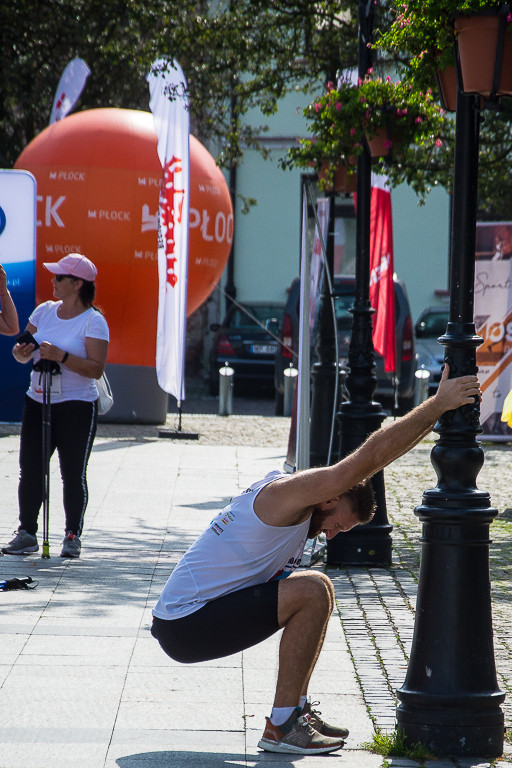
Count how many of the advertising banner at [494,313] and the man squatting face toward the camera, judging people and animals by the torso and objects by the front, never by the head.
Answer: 1

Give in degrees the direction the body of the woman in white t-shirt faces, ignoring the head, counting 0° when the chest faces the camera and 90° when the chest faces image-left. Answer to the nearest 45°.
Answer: approximately 45°

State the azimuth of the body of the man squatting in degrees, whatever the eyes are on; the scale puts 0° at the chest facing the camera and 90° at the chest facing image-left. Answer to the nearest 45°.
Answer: approximately 270°

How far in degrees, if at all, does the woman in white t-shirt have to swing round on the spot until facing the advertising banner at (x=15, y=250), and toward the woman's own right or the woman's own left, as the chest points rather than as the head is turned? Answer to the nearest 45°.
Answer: approximately 135° to the woman's own right

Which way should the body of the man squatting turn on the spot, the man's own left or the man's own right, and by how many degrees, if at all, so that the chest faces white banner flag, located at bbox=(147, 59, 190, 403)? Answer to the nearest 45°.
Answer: approximately 90° to the man's own left

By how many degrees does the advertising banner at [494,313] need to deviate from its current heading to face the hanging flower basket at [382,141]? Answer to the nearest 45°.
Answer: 0° — it already faces it

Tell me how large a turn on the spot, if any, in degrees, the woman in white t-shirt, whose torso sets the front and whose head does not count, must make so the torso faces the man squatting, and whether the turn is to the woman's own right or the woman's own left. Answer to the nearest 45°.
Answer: approximately 45° to the woman's own left

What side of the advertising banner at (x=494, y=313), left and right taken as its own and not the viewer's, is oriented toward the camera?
front

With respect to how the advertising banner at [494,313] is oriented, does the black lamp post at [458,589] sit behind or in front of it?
in front

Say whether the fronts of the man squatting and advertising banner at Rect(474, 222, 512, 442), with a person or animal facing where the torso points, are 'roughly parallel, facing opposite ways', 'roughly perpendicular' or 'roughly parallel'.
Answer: roughly perpendicular

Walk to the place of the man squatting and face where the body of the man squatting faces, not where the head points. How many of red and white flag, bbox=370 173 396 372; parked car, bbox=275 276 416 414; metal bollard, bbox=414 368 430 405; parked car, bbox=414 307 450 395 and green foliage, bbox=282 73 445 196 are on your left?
5

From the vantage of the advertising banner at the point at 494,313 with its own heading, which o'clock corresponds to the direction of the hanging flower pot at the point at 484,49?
The hanging flower pot is roughly at 12 o'clock from the advertising banner.

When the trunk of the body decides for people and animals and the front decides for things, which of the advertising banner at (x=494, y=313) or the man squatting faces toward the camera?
the advertising banner

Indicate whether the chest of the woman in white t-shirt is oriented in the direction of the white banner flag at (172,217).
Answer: no
